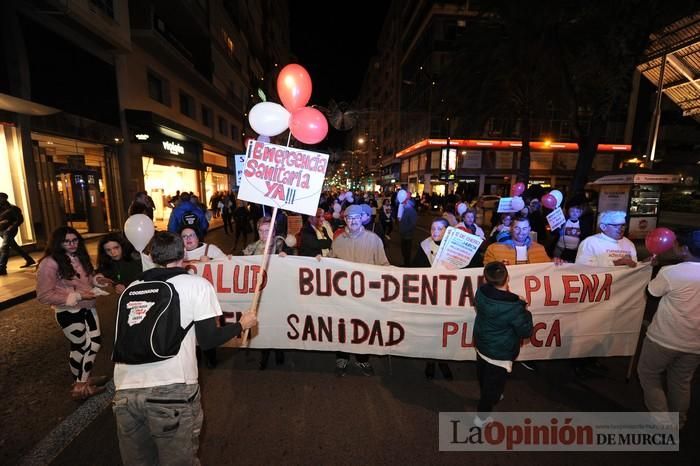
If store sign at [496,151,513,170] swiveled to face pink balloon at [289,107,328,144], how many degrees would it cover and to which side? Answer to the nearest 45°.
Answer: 0° — it already faces it

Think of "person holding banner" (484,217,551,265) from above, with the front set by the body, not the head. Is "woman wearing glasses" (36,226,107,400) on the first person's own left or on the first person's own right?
on the first person's own right

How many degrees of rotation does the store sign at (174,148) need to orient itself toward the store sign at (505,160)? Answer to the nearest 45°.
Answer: approximately 45° to its left

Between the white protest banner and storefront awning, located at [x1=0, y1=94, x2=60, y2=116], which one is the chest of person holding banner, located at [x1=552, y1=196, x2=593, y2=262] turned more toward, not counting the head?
the white protest banner

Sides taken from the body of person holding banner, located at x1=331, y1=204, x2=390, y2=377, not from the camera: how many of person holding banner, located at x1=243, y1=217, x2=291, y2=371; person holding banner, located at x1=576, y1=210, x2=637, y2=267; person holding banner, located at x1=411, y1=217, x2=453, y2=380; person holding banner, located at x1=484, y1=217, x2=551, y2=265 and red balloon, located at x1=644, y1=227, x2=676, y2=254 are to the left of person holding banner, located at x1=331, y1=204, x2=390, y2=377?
4

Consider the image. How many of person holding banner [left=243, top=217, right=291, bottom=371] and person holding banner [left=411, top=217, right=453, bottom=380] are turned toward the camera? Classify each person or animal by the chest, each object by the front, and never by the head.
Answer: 2

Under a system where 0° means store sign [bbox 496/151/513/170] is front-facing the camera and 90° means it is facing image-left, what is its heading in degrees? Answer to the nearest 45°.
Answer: approximately 0°

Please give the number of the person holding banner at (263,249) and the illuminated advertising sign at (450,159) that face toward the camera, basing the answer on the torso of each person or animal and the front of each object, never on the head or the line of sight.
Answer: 2

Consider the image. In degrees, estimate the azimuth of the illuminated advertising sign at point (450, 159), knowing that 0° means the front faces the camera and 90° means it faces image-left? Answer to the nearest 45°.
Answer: approximately 0°
